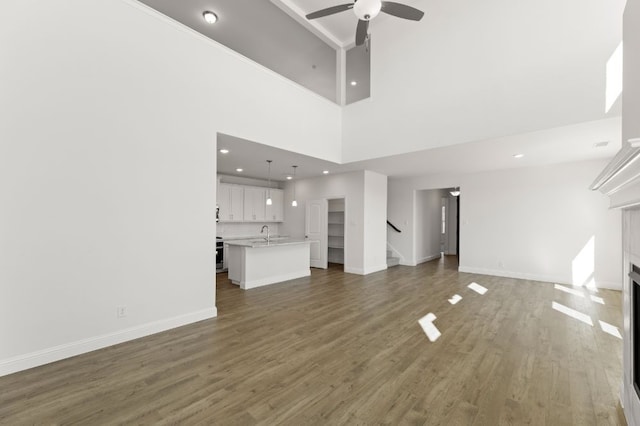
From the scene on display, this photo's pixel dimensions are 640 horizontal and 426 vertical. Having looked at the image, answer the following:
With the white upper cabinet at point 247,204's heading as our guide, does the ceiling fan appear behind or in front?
in front

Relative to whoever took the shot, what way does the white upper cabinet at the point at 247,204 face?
facing the viewer and to the right of the viewer

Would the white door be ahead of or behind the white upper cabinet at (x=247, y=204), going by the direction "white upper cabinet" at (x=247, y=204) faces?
ahead
